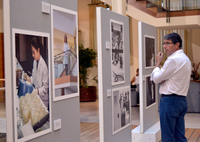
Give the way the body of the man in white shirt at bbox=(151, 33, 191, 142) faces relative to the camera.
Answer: to the viewer's left

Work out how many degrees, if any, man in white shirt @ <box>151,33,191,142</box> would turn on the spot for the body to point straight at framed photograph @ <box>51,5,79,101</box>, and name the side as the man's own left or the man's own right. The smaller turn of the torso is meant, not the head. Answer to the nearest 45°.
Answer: approximately 45° to the man's own left

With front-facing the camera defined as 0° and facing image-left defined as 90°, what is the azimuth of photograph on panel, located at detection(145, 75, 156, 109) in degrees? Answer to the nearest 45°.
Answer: approximately 315°

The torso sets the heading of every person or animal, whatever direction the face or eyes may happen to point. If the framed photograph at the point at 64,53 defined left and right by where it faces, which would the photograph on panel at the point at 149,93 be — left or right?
on its left

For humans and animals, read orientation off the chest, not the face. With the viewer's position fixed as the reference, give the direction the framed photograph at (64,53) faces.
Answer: facing the viewer and to the right of the viewer

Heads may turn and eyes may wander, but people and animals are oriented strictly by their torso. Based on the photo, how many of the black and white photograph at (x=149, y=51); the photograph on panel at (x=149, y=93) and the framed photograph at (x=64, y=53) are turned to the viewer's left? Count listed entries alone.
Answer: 0

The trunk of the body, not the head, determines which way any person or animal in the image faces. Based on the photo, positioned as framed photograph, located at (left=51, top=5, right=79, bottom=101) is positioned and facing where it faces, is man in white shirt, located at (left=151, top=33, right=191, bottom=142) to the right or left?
on its left

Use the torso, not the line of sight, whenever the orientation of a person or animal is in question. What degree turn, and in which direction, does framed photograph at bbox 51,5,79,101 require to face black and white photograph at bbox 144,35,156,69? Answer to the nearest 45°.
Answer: approximately 90° to its left

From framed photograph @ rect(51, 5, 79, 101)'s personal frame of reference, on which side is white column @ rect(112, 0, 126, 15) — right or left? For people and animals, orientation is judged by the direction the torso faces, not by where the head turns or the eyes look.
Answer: on its left

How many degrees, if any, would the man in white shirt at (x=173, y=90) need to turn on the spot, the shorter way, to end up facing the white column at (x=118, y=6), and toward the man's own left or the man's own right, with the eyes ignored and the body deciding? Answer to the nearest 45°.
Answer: approximately 45° to the man's own right
